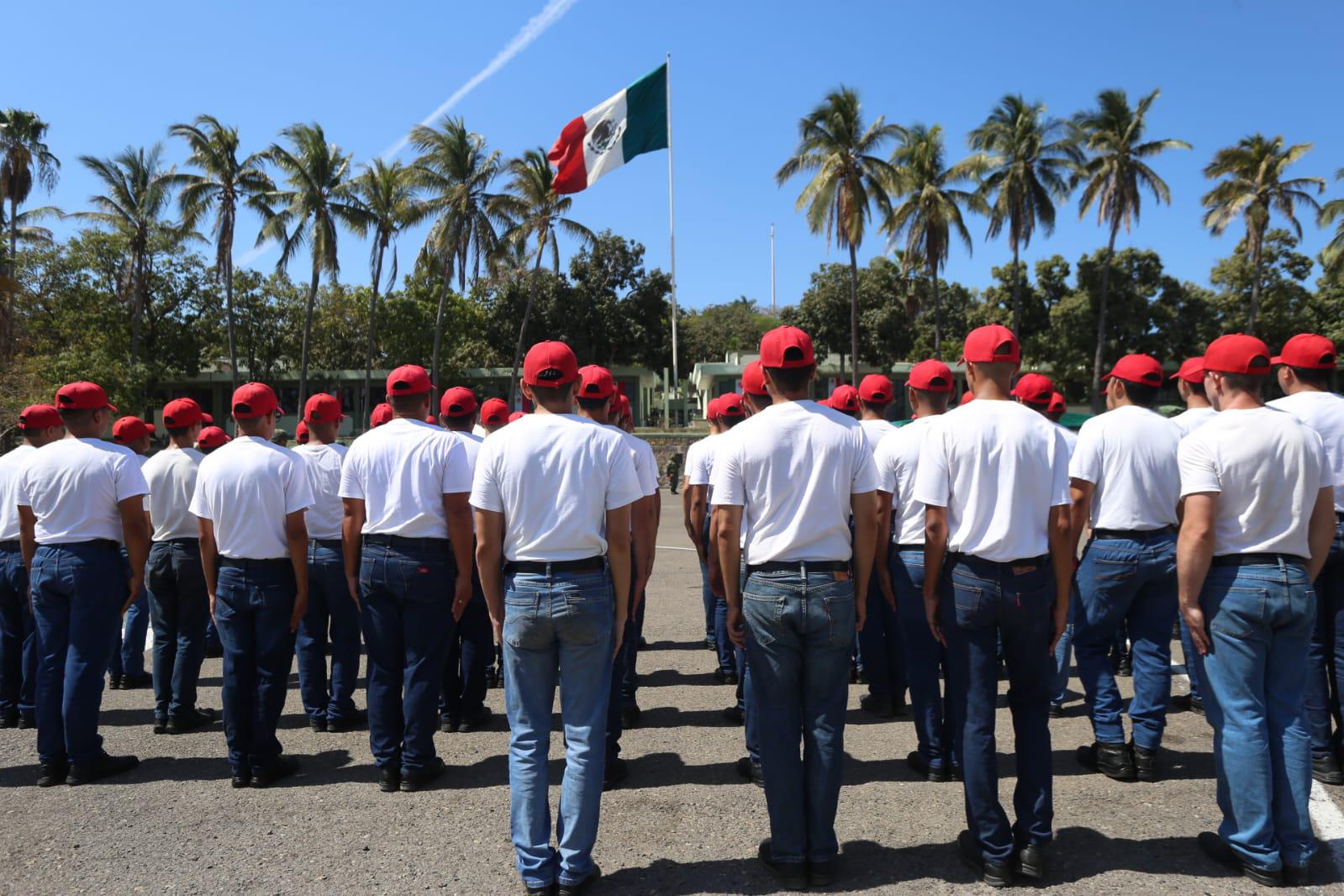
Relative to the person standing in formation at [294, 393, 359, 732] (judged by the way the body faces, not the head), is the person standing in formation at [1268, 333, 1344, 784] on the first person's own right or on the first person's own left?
on the first person's own right

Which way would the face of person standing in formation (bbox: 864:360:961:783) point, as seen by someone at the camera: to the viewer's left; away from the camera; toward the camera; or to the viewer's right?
away from the camera

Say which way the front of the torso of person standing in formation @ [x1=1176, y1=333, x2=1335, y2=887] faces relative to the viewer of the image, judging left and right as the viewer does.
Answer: facing away from the viewer and to the left of the viewer

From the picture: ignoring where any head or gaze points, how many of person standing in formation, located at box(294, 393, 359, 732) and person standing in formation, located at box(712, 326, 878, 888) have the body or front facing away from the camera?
2

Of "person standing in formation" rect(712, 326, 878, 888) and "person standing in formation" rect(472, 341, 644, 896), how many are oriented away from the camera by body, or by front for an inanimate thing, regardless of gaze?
2

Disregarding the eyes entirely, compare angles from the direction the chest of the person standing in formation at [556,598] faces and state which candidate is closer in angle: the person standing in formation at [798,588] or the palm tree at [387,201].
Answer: the palm tree

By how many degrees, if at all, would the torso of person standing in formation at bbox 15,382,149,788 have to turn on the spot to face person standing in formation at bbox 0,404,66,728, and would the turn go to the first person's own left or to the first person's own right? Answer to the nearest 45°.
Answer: approximately 45° to the first person's own left

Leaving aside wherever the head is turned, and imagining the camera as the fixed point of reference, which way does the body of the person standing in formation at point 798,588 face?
away from the camera

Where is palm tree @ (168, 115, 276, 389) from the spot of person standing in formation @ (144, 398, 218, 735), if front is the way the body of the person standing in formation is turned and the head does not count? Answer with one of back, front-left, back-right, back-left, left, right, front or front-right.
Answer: front-left

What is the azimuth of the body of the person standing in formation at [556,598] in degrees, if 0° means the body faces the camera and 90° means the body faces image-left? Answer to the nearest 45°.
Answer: approximately 180°

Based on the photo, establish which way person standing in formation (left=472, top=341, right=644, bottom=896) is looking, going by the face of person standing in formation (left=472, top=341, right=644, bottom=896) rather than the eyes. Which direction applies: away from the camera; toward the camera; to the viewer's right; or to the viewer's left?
away from the camera

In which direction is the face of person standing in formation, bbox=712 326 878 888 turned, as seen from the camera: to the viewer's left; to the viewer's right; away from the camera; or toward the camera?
away from the camera

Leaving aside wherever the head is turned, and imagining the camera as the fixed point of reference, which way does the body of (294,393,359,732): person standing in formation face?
away from the camera
